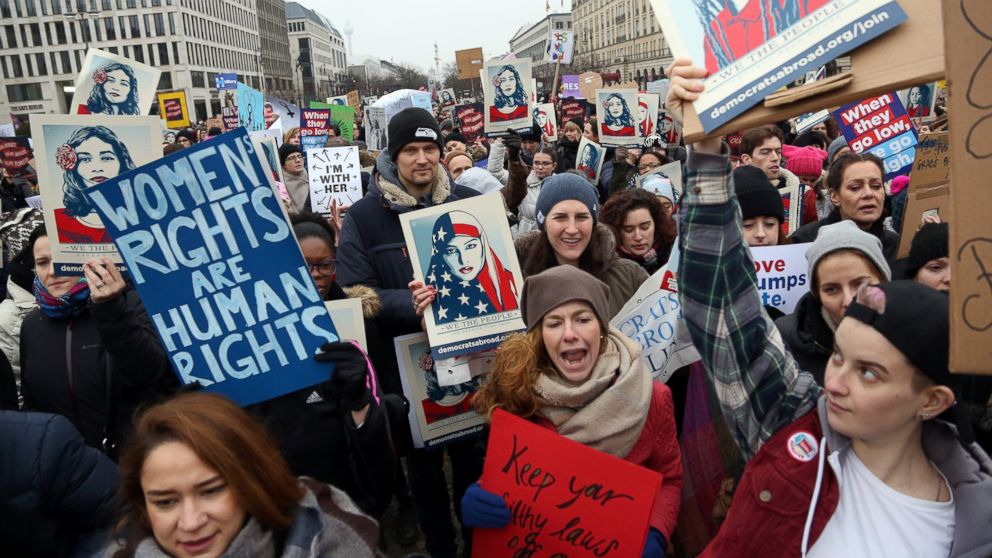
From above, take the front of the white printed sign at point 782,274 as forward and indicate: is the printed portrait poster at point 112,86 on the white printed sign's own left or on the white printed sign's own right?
on the white printed sign's own right

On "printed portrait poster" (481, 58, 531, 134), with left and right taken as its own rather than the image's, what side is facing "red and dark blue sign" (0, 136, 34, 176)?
right

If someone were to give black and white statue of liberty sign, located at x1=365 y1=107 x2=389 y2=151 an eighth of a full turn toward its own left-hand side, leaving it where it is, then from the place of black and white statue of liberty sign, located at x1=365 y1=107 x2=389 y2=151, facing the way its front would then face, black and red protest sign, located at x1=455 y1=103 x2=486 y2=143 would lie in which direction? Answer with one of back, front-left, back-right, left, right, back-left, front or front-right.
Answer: left

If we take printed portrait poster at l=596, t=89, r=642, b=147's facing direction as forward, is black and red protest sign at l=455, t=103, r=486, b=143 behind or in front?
behind

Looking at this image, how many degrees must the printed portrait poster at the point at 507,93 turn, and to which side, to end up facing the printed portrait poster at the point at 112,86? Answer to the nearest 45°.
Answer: approximately 45° to its right

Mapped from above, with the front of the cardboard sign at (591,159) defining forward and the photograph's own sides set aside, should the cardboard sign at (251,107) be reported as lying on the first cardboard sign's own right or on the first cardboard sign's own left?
on the first cardboard sign's own right

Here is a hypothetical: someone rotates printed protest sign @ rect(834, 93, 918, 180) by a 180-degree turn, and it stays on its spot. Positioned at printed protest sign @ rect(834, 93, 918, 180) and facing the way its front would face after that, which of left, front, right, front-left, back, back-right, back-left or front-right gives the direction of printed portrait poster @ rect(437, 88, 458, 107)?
front-left

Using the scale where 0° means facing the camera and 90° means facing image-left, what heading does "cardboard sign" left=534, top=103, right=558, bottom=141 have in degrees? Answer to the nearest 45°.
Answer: approximately 0°

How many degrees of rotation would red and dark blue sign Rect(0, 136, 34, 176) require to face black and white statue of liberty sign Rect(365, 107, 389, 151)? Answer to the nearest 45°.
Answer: approximately 45° to its left
